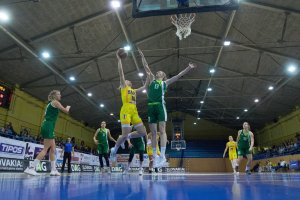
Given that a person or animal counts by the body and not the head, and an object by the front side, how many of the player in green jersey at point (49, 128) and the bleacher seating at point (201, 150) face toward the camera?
1

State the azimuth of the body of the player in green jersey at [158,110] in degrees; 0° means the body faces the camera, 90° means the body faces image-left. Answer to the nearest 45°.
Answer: approximately 45°

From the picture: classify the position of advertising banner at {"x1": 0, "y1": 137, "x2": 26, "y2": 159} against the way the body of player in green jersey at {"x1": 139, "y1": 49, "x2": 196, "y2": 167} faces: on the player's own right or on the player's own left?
on the player's own right

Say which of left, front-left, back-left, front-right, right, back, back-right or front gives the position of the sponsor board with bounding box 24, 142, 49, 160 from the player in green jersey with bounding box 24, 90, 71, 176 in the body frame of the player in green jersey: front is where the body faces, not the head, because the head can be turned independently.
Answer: left

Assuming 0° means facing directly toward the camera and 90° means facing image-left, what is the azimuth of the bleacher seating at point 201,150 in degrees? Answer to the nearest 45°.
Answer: approximately 0°

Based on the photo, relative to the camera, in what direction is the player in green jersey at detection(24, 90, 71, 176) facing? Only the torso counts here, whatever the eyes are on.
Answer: to the viewer's right
